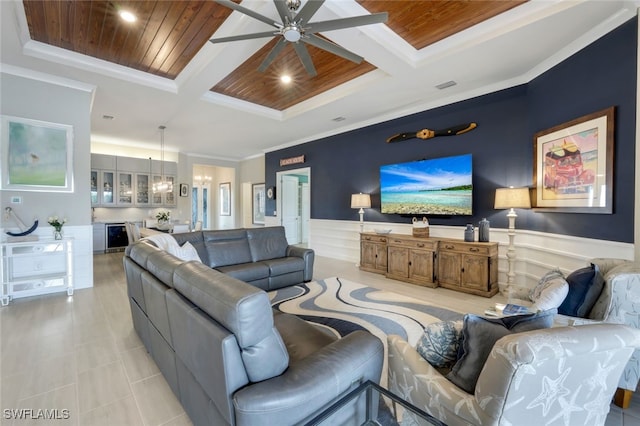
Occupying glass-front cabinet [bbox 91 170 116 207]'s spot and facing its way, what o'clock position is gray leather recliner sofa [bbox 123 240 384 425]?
The gray leather recliner sofa is roughly at 12 o'clock from the glass-front cabinet.

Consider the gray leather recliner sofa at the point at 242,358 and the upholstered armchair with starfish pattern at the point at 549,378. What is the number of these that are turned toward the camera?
0

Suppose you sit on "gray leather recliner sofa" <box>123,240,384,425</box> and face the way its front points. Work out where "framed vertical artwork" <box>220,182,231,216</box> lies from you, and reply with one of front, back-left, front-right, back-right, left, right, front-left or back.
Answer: front-left

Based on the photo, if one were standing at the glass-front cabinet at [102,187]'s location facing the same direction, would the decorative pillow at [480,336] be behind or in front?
in front

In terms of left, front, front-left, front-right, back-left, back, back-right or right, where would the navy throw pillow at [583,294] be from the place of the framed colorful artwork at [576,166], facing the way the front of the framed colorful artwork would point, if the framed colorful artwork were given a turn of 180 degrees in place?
back-right

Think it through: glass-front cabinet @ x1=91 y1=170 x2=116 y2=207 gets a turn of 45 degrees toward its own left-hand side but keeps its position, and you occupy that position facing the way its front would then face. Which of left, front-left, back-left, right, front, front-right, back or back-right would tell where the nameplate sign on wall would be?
front

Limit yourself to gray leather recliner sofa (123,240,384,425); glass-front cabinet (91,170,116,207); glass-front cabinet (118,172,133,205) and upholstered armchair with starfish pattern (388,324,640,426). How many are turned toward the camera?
2

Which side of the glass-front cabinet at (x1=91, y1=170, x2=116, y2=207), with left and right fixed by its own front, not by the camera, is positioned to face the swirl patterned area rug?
front

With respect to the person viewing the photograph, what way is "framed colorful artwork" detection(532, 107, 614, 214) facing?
facing the viewer and to the left of the viewer

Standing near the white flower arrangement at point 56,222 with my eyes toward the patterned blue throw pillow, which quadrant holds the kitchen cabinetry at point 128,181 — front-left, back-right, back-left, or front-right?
back-left

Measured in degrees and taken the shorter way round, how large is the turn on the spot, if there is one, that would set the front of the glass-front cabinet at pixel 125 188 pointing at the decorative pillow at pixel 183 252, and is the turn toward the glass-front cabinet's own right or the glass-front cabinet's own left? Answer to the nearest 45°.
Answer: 0° — it already faces it

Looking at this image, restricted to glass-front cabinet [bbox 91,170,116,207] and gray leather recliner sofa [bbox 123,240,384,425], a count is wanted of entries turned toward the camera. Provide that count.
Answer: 1

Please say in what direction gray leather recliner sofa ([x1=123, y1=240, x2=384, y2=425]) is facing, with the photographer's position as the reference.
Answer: facing away from the viewer and to the right of the viewer

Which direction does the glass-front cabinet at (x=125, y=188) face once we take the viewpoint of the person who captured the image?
facing the viewer

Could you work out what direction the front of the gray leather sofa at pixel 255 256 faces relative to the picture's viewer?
facing the viewer and to the right of the viewer
